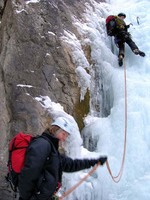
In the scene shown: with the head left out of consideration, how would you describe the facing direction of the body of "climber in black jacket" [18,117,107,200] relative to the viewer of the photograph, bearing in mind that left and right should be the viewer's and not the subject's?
facing to the right of the viewer

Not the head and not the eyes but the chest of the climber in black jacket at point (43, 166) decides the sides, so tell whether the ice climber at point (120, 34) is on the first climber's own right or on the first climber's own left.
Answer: on the first climber's own left
